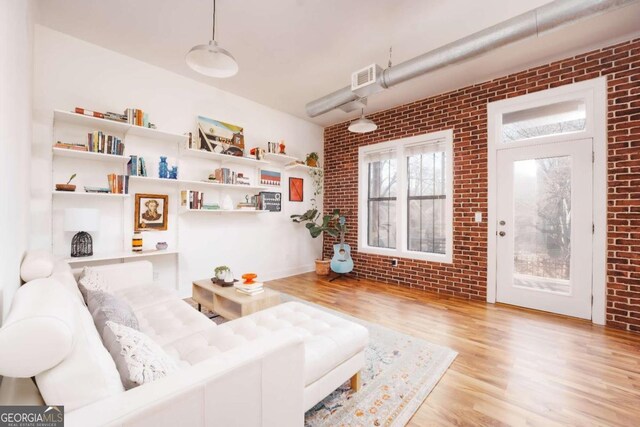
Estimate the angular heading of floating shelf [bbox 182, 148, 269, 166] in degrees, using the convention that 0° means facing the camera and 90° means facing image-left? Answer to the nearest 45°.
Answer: approximately 315°

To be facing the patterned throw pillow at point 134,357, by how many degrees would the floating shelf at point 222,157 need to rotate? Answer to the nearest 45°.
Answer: approximately 45° to its right

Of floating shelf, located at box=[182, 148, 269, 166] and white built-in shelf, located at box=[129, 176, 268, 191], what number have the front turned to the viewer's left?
0

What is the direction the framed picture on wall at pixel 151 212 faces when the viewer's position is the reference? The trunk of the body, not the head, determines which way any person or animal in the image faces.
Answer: facing the viewer

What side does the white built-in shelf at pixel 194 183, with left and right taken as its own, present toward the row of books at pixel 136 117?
right

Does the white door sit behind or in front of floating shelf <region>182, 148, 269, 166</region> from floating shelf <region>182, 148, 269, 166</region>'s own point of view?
in front

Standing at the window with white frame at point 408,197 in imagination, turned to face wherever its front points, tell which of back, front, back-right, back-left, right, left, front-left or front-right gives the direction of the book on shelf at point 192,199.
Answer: front

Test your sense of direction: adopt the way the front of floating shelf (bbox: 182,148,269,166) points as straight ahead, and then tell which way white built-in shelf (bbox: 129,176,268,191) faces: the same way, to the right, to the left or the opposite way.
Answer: the same way

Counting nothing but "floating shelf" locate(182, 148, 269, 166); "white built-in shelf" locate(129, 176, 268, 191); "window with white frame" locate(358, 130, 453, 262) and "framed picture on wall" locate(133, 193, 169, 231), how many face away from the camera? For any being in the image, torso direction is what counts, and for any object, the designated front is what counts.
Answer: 0

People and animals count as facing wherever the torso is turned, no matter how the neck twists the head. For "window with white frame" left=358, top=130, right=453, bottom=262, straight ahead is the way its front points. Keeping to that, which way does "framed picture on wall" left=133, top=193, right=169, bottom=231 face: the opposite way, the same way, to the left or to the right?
to the left

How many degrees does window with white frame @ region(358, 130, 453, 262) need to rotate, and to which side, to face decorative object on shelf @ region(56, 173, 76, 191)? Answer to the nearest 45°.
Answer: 0° — it already faces it

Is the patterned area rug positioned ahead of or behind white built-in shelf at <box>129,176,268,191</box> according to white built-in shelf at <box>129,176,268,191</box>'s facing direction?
ahead

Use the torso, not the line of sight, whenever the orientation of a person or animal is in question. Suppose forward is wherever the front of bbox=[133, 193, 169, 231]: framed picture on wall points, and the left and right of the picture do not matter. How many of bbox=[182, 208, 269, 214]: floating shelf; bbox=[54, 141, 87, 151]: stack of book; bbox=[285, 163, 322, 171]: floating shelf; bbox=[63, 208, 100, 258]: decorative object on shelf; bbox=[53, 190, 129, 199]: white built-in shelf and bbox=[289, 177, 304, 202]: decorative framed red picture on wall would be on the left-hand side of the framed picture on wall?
3

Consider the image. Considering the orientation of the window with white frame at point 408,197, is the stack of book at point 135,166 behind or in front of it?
in front

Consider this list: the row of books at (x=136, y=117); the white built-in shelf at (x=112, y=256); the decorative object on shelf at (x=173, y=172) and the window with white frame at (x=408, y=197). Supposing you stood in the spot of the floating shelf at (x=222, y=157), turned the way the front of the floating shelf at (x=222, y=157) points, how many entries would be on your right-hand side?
3

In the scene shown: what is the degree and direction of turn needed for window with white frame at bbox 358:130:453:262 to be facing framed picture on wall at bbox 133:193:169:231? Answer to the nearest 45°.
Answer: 0° — it already faces it

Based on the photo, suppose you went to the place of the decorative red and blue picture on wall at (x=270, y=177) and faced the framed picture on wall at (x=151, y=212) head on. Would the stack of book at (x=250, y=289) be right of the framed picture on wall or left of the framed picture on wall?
left

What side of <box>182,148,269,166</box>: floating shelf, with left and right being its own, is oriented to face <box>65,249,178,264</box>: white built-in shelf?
right

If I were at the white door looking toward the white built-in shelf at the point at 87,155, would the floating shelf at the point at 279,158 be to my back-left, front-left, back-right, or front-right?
front-right
